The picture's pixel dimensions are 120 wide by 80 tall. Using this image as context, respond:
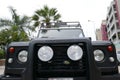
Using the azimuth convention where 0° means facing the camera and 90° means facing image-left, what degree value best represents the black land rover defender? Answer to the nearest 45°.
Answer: approximately 0°

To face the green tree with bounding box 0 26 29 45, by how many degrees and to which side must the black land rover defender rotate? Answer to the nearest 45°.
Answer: approximately 180°

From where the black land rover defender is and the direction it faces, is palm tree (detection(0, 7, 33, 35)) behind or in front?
behind

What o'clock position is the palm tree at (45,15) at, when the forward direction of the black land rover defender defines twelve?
The palm tree is roughly at 6 o'clock from the black land rover defender.
